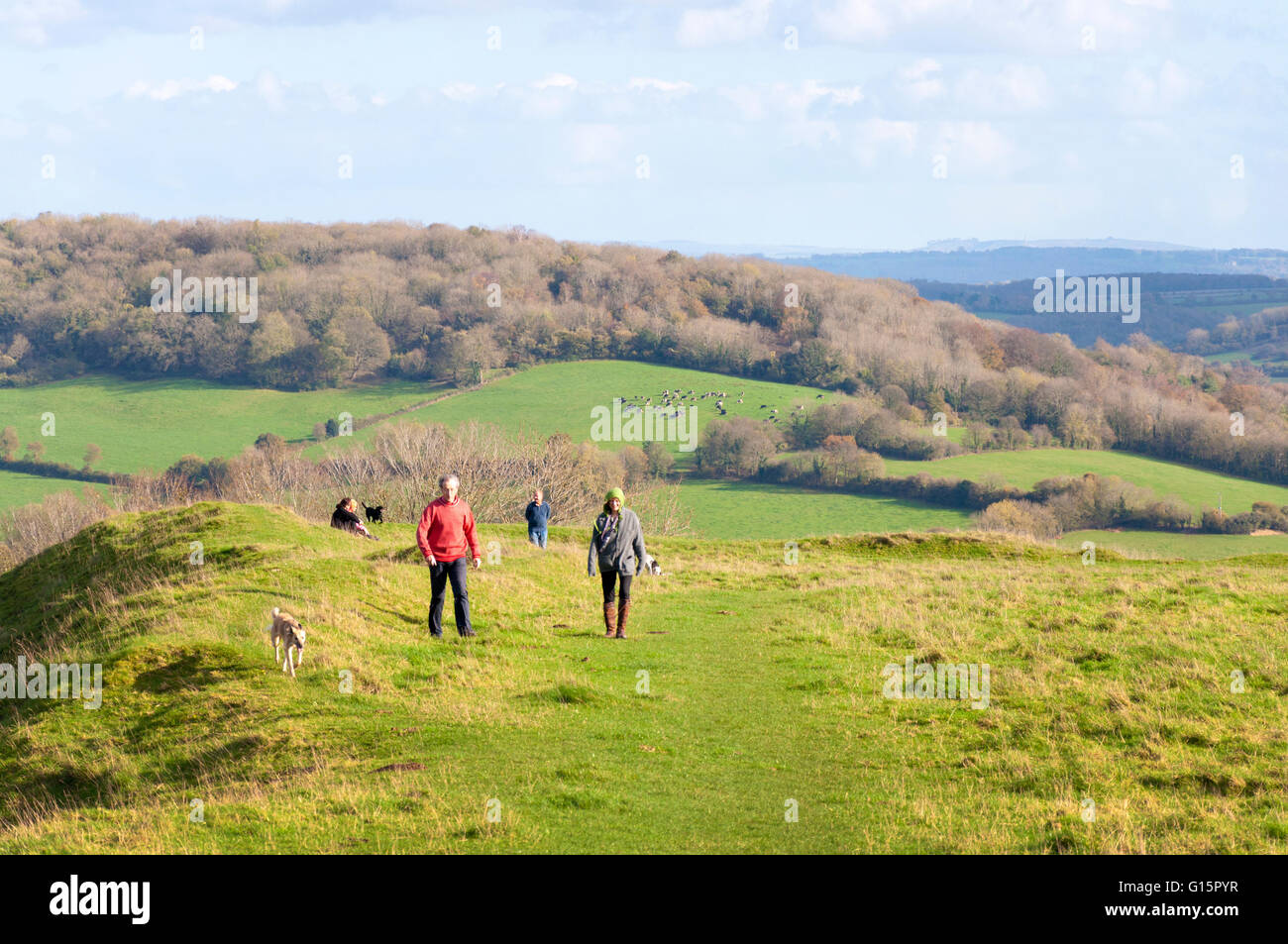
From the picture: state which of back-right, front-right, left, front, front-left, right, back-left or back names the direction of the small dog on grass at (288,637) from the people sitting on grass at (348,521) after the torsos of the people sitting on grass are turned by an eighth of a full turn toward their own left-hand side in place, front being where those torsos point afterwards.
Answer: back-right

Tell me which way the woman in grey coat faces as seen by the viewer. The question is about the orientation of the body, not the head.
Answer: toward the camera

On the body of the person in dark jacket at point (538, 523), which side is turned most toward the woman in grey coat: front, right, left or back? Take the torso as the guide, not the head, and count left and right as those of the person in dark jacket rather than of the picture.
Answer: front

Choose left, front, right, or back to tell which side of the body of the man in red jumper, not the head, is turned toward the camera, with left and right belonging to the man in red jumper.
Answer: front

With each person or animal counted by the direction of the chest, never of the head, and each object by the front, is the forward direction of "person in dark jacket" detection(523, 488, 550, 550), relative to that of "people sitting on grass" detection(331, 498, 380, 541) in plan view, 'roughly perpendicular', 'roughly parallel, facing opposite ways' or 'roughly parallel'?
roughly perpendicular

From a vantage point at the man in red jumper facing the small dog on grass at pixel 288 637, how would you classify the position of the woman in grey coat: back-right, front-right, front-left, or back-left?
back-left

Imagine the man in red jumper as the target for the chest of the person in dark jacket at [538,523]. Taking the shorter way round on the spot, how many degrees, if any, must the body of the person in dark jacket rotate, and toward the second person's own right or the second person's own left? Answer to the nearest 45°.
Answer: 0° — they already face them

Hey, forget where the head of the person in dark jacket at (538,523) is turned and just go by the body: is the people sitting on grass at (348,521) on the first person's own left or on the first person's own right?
on the first person's own right

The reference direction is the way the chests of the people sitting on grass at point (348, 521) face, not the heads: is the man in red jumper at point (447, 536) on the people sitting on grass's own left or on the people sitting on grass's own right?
on the people sitting on grass's own right
